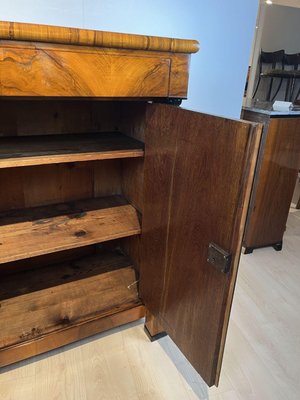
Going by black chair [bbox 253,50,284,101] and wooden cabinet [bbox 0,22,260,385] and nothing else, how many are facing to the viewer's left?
0

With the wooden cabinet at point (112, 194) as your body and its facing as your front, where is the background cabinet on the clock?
The background cabinet is roughly at 9 o'clock from the wooden cabinet.

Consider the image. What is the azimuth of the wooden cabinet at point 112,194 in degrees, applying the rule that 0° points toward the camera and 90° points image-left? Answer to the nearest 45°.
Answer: approximately 315°

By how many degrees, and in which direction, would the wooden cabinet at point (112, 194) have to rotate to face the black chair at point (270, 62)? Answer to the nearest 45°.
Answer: approximately 90° to its left
